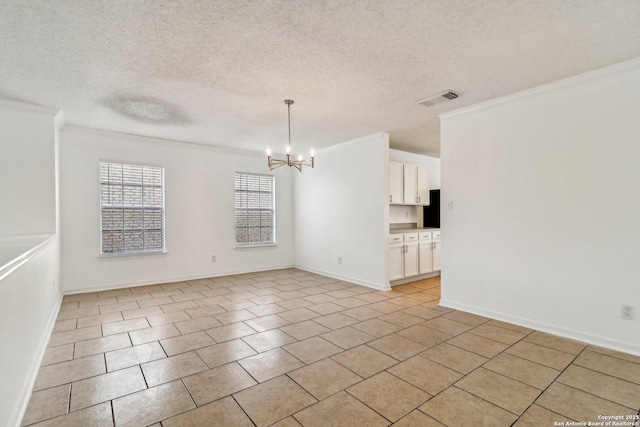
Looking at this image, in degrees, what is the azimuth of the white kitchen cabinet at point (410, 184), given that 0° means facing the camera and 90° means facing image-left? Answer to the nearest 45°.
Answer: approximately 315°

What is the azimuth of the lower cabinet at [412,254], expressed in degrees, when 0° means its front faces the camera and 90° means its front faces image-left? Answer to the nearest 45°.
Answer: approximately 315°

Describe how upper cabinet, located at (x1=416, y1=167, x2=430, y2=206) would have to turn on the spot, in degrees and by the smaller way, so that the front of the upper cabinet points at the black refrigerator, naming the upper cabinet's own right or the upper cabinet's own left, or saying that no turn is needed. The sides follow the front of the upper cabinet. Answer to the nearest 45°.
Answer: approximately 135° to the upper cabinet's own left

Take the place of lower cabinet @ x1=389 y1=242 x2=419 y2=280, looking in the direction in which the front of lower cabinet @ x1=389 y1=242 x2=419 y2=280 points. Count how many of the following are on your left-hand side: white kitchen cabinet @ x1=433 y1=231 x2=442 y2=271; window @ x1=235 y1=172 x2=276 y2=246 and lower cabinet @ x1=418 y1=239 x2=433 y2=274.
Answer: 2

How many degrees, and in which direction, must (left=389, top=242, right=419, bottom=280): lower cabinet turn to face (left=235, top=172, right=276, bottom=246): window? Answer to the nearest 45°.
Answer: approximately 135° to its right

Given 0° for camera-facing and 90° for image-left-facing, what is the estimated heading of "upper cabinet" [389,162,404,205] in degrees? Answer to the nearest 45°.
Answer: approximately 315°
